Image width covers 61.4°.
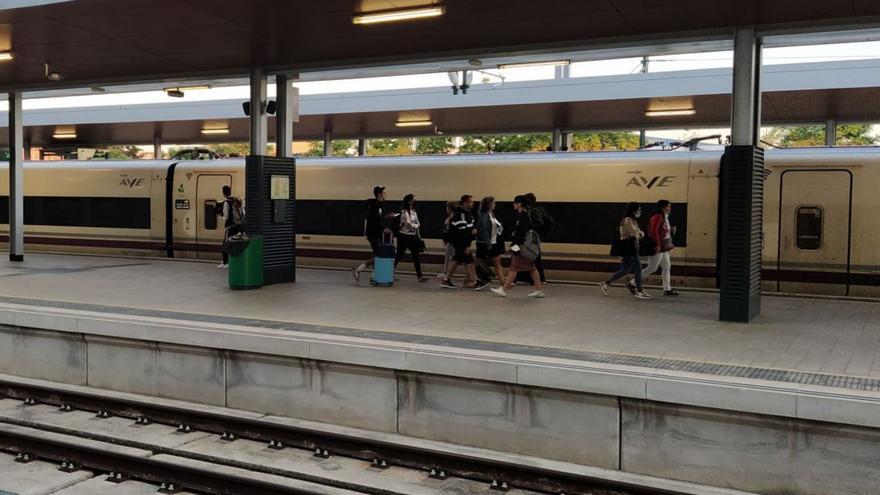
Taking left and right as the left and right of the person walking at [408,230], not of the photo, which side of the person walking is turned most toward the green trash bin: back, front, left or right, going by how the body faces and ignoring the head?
back

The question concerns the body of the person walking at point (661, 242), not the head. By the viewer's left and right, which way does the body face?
facing to the right of the viewer

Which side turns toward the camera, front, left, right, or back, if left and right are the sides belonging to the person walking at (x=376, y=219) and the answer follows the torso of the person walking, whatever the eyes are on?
right

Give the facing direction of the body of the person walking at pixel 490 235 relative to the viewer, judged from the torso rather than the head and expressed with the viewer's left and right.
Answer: facing to the right of the viewer

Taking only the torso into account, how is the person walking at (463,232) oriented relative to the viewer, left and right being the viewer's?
facing to the right of the viewer

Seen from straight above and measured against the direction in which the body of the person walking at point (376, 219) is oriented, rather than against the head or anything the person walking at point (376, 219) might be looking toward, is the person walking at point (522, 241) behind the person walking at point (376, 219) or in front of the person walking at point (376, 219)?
in front

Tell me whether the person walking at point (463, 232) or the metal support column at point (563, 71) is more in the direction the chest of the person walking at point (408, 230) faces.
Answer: the person walking

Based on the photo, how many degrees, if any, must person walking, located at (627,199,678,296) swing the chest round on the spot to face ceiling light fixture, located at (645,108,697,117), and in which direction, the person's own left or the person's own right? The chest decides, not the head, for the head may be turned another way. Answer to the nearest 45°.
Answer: approximately 90° to the person's own left

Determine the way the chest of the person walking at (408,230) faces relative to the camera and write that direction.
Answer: to the viewer's right
